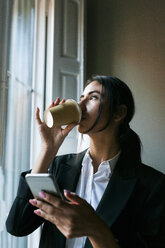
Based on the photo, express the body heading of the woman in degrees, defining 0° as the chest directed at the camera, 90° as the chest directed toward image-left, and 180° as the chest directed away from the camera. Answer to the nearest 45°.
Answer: approximately 45°

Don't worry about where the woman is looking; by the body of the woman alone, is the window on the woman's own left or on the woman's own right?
on the woman's own right
